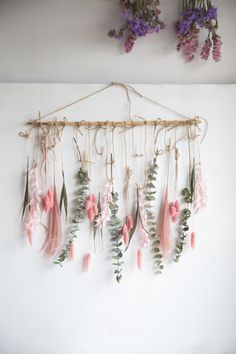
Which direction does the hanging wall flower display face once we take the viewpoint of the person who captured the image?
facing the viewer
